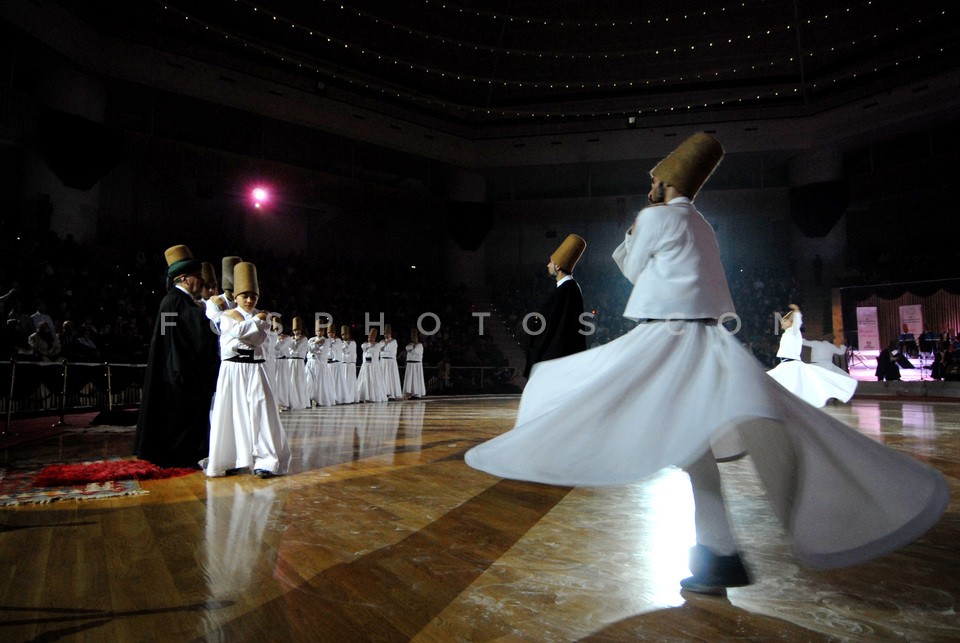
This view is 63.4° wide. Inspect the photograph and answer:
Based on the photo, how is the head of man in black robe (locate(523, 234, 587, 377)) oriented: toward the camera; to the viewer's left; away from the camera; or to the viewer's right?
to the viewer's left

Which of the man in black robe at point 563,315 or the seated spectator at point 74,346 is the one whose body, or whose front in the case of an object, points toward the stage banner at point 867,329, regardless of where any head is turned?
the seated spectator

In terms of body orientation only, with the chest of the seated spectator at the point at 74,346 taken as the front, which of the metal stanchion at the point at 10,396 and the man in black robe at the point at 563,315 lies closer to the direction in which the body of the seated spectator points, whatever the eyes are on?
the man in black robe

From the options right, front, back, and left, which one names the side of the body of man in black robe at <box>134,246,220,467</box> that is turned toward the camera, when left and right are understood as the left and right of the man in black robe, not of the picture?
right

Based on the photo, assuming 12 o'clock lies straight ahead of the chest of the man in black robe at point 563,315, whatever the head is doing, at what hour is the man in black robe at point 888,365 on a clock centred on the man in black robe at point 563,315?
the man in black robe at point 888,365 is roughly at 4 o'clock from the man in black robe at point 563,315.

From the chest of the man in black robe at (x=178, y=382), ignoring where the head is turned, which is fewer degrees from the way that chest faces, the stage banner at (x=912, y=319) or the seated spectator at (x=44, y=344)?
the stage banner

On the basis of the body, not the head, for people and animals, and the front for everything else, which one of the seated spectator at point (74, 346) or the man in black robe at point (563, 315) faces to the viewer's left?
the man in black robe

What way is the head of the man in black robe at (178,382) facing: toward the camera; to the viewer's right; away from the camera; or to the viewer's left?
to the viewer's right

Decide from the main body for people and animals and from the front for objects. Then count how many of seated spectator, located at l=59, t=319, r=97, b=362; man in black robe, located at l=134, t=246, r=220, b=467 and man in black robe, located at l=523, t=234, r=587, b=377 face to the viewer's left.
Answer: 1

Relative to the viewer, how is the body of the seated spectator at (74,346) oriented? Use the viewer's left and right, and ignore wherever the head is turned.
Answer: facing to the right of the viewer

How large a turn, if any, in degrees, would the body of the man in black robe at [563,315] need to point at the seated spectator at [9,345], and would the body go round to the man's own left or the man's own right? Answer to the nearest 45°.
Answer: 0° — they already face them

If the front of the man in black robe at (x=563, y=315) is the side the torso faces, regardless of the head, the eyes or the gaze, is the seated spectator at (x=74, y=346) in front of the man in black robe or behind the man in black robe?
in front
